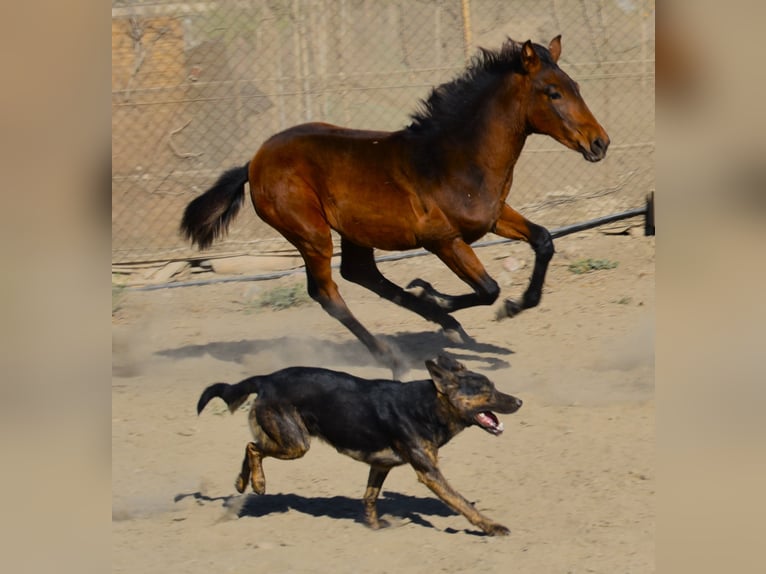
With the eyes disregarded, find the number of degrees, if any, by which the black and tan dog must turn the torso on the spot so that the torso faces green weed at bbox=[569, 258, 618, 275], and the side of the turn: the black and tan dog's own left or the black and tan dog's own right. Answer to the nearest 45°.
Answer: approximately 45° to the black and tan dog's own left

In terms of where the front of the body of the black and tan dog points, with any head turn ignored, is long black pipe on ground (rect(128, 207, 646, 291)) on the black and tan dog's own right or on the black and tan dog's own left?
on the black and tan dog's own left

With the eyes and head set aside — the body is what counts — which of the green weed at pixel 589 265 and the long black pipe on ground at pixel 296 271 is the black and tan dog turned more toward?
the green weed

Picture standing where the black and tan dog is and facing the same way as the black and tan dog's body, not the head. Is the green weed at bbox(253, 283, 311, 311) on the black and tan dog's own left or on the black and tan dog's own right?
on the black and tan dog's own left

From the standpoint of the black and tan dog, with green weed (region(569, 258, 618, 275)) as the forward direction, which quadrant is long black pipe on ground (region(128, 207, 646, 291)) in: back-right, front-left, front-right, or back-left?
front-left

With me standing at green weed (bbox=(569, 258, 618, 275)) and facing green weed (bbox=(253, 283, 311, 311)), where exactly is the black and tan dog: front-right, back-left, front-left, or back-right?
front-left

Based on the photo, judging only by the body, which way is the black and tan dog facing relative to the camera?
to the viewer's right
